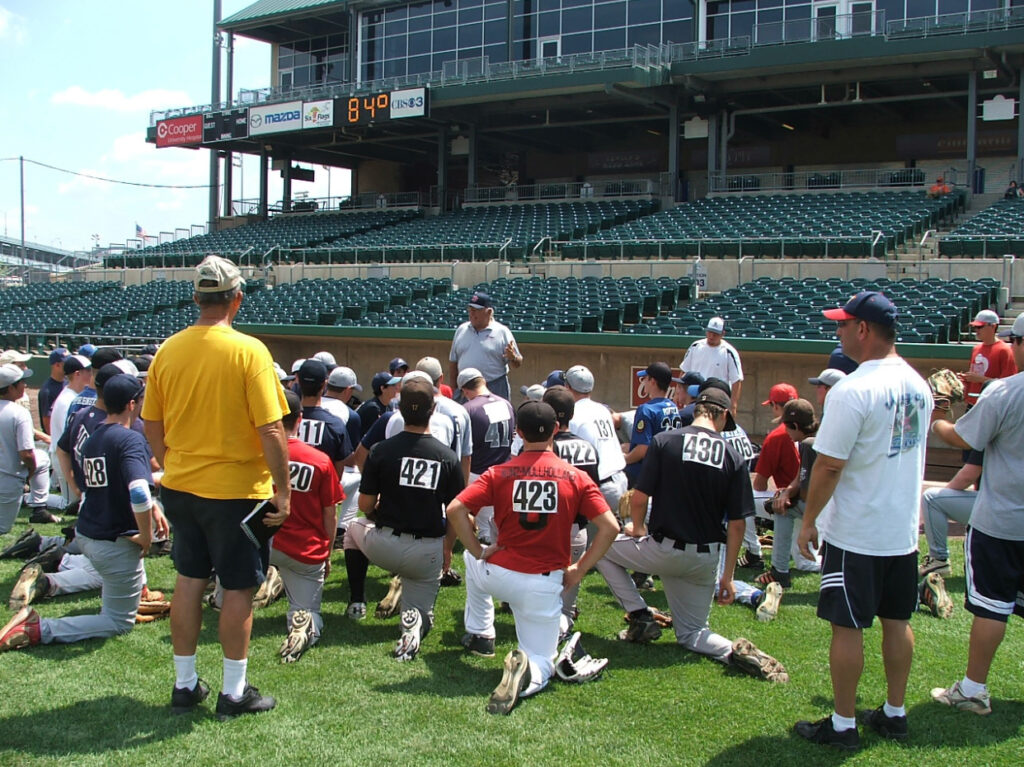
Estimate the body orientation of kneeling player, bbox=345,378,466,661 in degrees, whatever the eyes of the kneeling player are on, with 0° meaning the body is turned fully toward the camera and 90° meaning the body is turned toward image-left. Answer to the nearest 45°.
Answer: approximately 180°

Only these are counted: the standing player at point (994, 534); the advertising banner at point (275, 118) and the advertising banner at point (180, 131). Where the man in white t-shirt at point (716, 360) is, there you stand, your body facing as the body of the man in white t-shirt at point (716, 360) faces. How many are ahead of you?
1

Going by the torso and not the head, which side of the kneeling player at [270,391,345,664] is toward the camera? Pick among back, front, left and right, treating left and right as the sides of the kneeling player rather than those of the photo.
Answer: back

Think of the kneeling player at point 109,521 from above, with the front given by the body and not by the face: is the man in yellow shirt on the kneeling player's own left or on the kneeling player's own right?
on the kneeling player's own right

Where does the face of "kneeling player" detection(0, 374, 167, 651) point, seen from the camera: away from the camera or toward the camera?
away from the camera

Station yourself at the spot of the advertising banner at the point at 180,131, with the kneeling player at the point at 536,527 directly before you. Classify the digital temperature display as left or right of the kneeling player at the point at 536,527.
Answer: left

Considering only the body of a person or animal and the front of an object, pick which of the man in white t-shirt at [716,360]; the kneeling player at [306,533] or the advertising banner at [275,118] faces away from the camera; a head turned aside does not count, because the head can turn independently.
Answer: the kneeling player

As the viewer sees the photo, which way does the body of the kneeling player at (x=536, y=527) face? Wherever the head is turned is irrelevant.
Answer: away from the camera

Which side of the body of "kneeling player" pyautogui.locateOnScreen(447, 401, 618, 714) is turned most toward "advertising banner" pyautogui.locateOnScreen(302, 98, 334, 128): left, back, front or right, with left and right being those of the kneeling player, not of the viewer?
front

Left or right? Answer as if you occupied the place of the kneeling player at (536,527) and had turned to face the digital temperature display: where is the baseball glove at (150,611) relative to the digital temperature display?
left

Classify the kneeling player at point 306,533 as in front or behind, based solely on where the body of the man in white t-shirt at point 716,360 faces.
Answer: in front

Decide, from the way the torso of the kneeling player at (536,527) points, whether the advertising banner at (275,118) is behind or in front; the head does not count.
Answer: in front

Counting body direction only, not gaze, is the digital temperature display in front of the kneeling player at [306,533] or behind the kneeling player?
in front

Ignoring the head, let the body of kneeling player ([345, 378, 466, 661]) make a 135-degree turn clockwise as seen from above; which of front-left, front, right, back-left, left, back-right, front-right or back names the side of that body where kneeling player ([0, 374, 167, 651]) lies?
back-right

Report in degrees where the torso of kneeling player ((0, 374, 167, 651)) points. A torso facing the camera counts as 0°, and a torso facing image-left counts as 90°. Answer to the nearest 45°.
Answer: approximately 225°
